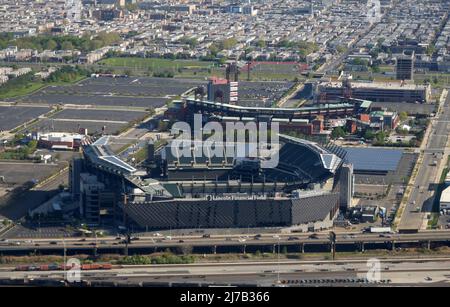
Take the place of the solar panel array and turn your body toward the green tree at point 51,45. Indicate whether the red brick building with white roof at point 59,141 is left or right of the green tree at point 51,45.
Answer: left

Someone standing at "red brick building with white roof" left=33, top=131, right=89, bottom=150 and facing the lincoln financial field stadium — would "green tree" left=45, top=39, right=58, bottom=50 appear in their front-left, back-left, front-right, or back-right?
back-left

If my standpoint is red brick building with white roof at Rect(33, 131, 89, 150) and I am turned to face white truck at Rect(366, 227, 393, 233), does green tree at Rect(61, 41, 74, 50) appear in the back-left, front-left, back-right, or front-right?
back-left
